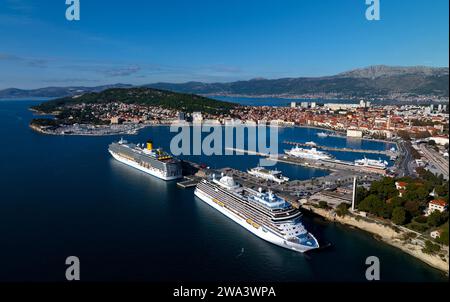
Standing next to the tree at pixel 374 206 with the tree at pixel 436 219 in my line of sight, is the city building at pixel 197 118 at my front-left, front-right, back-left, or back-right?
back-left

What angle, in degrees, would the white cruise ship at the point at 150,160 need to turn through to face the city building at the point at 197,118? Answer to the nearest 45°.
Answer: approximately 45° to its right

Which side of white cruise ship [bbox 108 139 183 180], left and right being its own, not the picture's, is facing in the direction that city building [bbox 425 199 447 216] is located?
back

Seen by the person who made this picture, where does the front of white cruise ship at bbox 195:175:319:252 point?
facing the viewer and to the right of the viewer

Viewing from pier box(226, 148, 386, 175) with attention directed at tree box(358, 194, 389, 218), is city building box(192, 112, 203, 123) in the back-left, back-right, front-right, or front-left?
back-right

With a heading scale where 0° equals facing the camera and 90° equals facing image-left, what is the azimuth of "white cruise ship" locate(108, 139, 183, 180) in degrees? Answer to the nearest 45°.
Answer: approximately 135°

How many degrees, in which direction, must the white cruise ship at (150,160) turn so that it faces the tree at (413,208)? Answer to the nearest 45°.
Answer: approximately 180°

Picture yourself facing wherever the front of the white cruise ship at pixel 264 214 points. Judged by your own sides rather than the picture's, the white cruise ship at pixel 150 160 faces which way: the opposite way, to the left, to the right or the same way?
the opposite way

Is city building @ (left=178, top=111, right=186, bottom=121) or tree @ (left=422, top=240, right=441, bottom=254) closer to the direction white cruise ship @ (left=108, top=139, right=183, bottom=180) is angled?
the city building

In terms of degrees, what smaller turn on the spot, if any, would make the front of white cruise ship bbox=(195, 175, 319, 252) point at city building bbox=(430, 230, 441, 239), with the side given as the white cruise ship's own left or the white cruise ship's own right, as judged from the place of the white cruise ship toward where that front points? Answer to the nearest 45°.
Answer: approximately 45° to the white cruise ship's own left

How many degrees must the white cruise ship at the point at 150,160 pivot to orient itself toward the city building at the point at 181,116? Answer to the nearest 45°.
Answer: approximately 45° to its right

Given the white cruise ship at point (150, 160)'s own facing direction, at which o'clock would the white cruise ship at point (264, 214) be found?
the white cruise ship at point (264, 214) is roughly at 7 o'clock from the white cruise ship at point (150, 160).

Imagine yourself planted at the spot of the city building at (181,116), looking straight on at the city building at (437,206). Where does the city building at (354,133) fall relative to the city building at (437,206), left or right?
left
